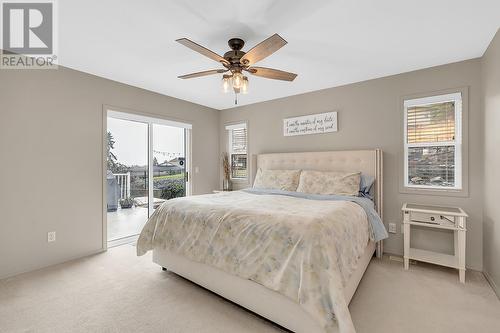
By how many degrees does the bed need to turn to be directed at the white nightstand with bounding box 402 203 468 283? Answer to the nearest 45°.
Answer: approximately 135° to its left

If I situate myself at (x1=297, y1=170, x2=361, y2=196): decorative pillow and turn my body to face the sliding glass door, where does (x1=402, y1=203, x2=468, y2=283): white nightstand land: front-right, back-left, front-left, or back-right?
back-left

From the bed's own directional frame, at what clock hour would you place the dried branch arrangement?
The dried branch arrangement is roughly at 4 o'clock from the bed.

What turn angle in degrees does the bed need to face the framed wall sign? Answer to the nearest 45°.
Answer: approximately 135° to its right

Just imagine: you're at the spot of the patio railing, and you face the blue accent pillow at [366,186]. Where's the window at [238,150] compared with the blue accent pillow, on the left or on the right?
left

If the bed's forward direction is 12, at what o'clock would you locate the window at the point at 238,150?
The window is roughly at 4 o'clock from the bed.

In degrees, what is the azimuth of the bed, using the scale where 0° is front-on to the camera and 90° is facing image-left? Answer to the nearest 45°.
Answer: approximately 45°
